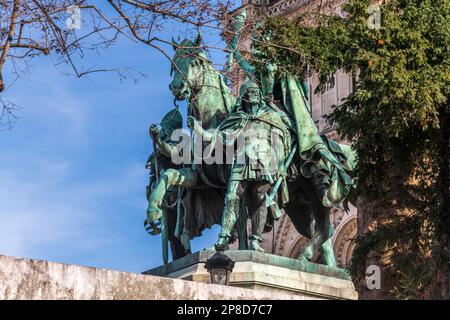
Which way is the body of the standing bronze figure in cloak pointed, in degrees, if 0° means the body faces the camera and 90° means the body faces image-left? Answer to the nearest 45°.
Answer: approximately 0°

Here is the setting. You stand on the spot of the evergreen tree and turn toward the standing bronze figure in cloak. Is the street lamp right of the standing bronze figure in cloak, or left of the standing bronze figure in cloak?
left
